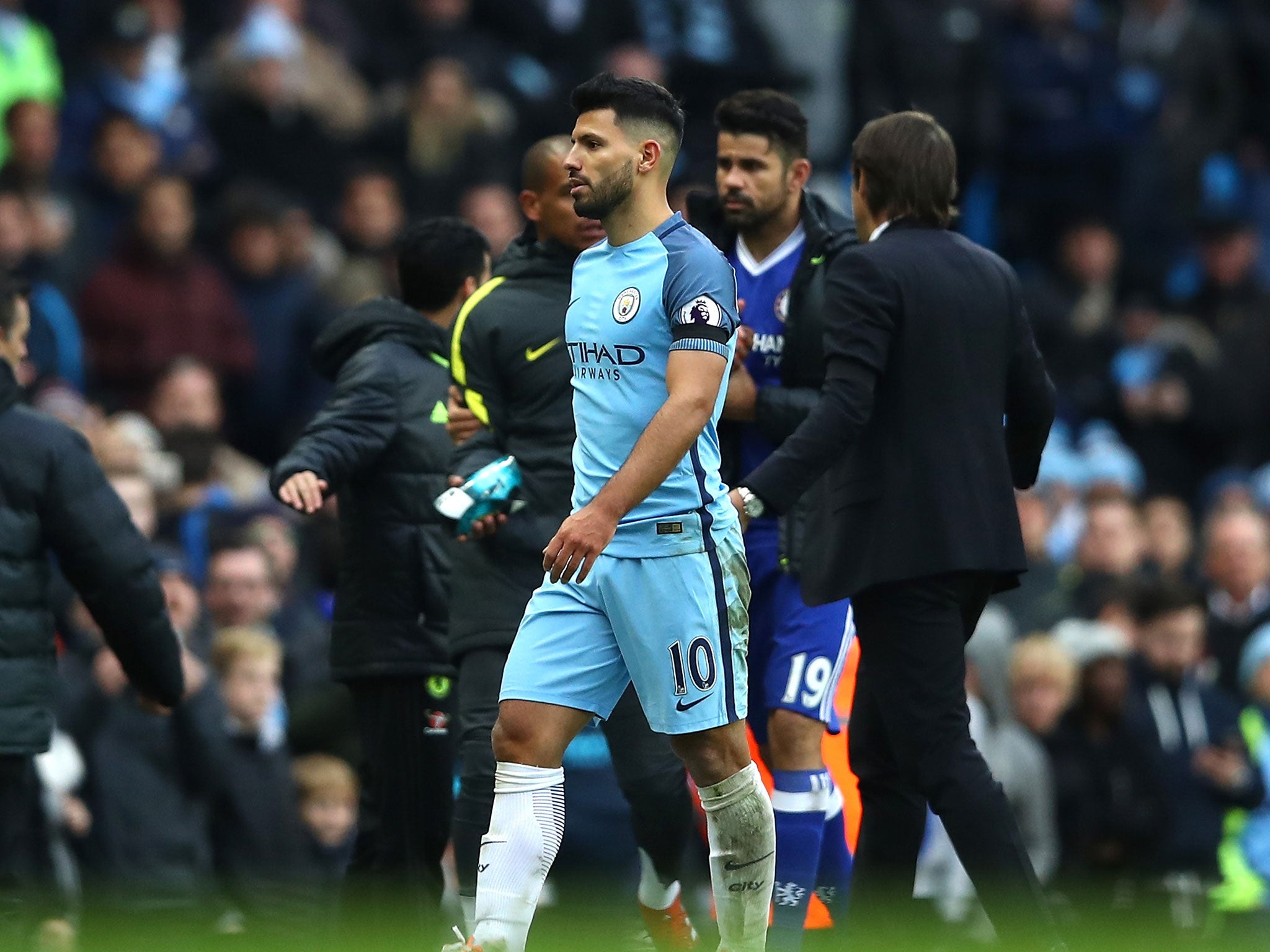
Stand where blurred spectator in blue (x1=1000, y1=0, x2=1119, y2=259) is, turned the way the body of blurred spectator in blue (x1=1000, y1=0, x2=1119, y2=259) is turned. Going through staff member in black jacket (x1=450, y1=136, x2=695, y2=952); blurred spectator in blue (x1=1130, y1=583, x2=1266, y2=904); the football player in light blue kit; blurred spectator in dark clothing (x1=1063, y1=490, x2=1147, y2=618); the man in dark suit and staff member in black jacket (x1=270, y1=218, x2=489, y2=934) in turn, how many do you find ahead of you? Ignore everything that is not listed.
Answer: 6

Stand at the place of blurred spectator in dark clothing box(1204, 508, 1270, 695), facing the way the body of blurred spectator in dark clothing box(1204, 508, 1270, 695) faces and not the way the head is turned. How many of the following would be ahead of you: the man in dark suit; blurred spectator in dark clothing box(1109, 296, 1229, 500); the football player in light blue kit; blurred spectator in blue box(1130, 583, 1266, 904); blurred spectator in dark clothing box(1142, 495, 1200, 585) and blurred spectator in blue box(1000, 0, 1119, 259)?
3

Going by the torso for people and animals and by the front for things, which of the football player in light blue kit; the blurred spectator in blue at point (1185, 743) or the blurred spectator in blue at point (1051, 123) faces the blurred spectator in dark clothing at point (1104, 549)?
the blurred spectator in blue at point (1051, 123)

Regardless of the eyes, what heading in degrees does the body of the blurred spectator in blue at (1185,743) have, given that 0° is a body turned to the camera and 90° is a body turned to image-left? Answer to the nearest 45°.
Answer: approximately 0°

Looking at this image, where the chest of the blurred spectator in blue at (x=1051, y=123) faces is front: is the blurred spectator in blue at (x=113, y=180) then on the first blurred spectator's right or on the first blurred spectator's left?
on the first blurred spectator's right

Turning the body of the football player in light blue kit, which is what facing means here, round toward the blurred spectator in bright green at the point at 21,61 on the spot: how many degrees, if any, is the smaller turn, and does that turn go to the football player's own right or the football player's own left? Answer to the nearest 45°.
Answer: approximately 90° to the football player's own right

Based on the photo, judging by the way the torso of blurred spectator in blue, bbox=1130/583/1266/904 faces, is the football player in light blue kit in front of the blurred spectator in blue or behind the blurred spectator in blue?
in front

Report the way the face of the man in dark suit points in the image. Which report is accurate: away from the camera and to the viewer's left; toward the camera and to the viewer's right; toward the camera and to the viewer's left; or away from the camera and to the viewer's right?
away from the camera and to the viewer's left

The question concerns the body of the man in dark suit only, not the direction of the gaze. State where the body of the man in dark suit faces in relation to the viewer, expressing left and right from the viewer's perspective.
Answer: facing away from the viewer and to the left of the viewer
